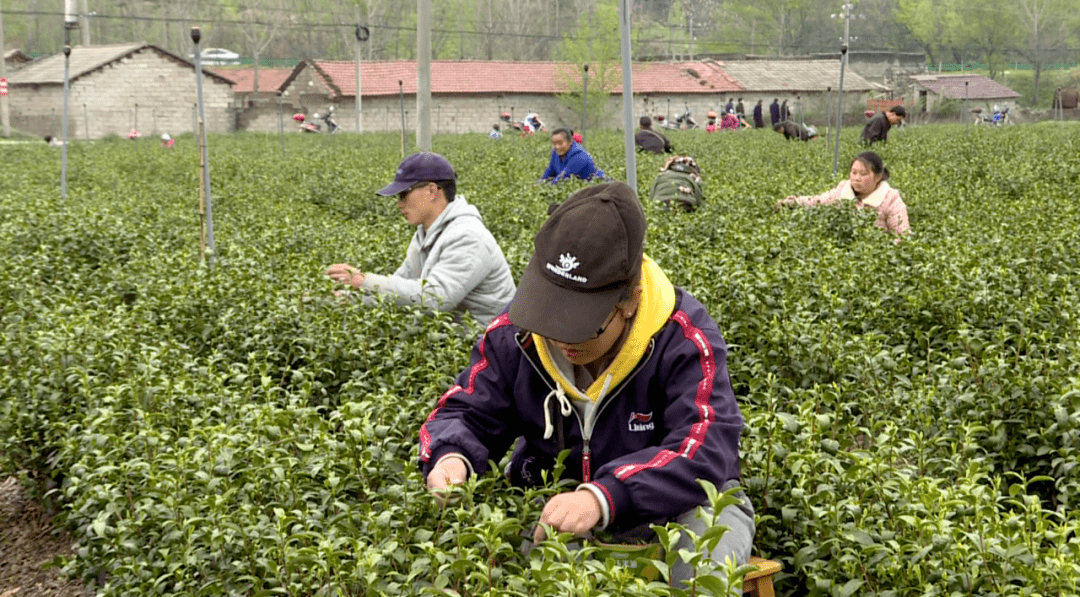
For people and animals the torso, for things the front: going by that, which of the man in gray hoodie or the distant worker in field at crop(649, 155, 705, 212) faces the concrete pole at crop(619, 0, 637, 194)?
the distant worker in field

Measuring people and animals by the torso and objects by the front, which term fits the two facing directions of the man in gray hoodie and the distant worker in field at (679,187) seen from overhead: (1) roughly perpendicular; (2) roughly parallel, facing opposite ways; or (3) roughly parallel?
roughly perpendicular

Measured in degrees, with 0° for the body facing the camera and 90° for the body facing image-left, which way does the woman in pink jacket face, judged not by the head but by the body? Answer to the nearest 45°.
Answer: approximately 45°

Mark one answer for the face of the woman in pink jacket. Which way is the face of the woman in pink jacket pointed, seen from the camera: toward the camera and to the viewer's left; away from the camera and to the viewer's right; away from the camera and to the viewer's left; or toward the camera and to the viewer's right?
toward the camera and to the viewer's left

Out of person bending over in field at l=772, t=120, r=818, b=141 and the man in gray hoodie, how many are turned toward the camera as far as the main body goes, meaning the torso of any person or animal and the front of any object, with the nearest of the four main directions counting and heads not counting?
0

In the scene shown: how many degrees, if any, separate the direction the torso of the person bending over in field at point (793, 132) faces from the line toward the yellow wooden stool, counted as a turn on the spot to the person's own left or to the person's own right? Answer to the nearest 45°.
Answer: approximately 90° to the person's own left

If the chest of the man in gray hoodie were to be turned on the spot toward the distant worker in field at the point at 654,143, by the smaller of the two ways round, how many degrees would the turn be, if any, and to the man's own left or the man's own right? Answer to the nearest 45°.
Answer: approximately 90° to the man's own right

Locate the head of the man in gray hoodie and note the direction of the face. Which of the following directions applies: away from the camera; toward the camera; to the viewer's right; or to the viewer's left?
to the viewer's left

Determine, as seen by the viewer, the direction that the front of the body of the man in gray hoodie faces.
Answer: to the viewer's left

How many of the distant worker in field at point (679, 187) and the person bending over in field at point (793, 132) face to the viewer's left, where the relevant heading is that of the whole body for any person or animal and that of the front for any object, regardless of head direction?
1

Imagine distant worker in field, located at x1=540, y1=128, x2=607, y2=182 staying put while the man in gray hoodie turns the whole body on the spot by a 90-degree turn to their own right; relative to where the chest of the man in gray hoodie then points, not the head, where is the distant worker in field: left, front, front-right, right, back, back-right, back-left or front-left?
front
